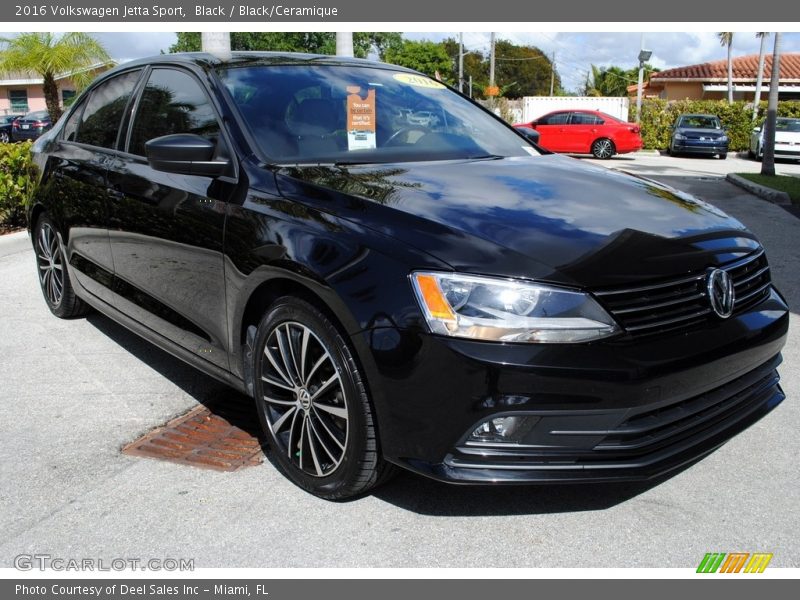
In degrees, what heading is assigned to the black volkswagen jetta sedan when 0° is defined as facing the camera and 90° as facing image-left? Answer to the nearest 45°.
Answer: approximately 315°

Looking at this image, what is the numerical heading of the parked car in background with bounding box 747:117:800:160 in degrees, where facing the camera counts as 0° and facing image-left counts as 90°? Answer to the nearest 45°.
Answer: approximately 0°

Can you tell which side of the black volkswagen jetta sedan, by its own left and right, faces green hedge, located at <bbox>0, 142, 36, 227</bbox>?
back

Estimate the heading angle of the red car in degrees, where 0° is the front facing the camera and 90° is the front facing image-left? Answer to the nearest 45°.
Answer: approximately 90°

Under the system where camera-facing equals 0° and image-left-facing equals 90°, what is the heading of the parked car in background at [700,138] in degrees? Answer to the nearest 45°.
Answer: approximately 0°

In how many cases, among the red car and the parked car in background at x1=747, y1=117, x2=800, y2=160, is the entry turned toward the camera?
1

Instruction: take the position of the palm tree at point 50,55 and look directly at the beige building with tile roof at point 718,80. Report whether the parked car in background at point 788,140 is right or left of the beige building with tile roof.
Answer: right

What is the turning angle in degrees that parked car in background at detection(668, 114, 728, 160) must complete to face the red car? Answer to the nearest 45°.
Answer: approximately 45° to its right
